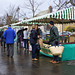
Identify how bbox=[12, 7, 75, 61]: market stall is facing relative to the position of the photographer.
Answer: facing the viewer and to the left of the viewer
